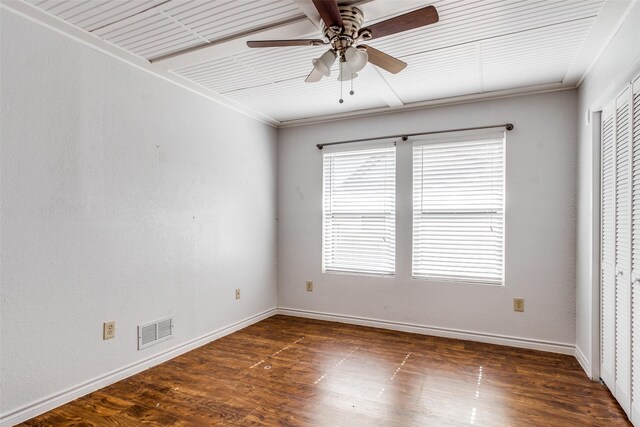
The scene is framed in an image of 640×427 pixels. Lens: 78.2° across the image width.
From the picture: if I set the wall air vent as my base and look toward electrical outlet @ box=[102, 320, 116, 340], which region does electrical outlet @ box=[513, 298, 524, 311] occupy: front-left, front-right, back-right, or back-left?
back-left

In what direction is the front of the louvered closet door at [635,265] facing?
to the viewer's left

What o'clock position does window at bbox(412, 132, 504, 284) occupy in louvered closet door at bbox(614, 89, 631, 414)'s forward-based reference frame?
The window is roughly at 1 o'clock from the louvered closet door.

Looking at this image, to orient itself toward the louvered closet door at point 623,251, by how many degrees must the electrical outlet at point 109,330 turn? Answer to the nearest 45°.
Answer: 0° — it already faces it

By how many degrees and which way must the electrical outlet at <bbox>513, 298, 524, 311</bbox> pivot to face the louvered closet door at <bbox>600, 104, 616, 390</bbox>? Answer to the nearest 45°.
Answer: approximately 45° to its left

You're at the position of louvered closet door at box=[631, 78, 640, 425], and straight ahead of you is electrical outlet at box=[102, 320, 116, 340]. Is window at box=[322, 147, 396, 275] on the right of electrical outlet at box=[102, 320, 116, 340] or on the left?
right

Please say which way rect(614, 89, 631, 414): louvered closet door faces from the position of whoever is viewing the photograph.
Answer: facing to the left of the viewer

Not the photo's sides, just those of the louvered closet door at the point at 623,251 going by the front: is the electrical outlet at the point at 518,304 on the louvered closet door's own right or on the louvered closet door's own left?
on the louvered closet door's own right

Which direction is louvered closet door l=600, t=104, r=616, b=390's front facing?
to the viewer's left

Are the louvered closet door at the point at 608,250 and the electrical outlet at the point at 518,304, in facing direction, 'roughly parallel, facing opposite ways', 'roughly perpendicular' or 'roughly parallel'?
roughly perpendicular

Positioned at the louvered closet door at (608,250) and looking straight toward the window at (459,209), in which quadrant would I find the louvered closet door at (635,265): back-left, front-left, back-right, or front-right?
back-left

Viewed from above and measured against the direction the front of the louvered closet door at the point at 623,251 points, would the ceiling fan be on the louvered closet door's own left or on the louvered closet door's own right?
on the louvered closet door's own left
